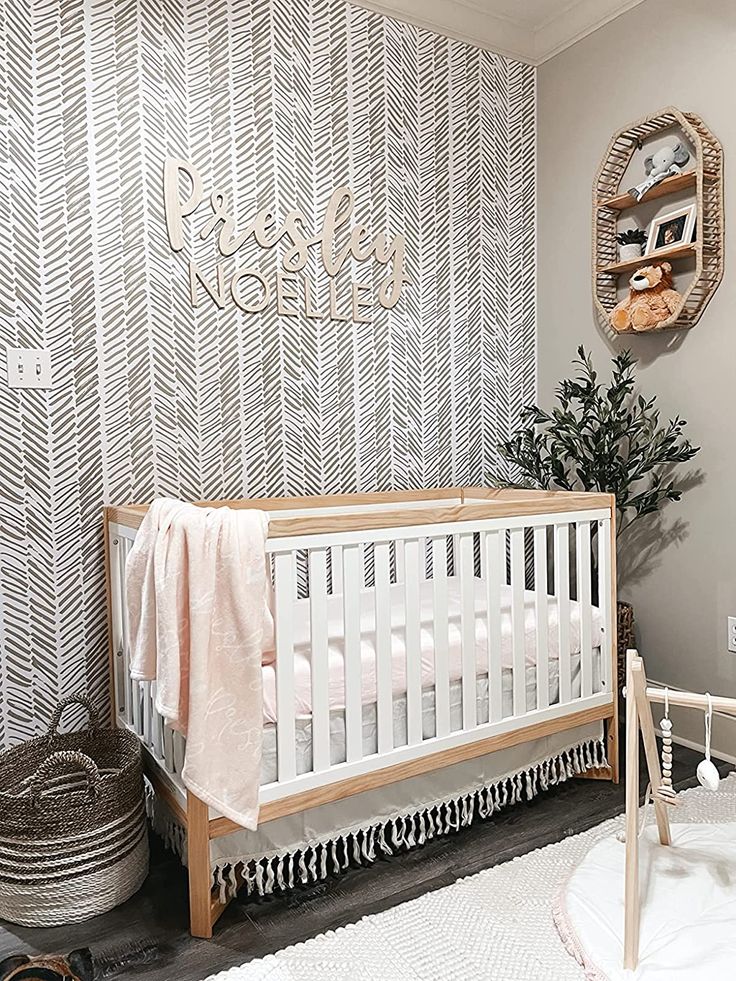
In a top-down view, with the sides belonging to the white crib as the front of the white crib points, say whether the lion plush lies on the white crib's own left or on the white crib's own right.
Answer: on the white crib's own left

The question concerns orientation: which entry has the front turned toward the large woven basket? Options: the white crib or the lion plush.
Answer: the lion plush

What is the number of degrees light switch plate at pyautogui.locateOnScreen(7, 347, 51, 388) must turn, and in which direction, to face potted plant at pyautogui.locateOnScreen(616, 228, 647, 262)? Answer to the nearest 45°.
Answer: approximately 90° to its left

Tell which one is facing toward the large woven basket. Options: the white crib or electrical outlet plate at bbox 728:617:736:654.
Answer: the electrical outlet plate

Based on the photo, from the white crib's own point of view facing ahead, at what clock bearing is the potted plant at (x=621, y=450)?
The potted plant is roughly at 9 o'clock from the white crib.
